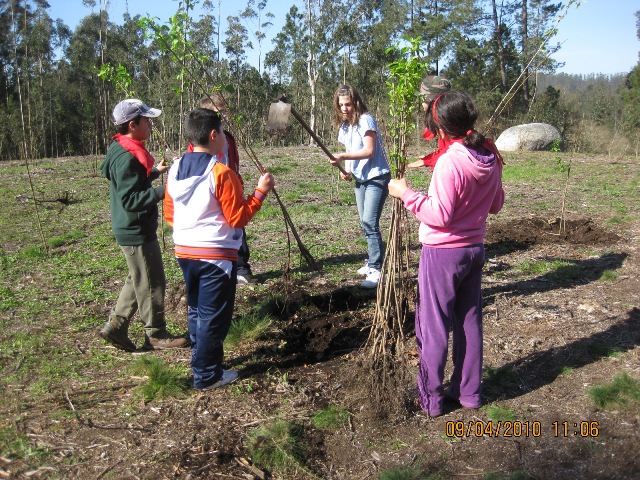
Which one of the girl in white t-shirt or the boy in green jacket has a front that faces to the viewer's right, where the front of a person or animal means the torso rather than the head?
the boy in green jacket

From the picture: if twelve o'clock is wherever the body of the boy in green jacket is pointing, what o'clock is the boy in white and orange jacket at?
The boy in white and orange jacket is roughly at 2 o'clock from the boy in green jacket.

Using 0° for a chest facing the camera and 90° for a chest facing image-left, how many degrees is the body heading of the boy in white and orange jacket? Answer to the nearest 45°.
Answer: approximately 225°

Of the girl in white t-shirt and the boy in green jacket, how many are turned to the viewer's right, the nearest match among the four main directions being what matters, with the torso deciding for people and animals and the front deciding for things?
1

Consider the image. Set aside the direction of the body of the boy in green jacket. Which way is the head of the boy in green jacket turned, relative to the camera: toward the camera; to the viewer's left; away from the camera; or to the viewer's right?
to the viewer's right

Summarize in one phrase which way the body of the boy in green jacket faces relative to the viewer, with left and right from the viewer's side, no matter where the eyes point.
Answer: facing to the right of the viewer

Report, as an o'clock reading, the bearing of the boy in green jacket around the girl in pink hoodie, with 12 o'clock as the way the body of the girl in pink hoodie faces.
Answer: The boy in green jacket is roughly at 11 o'clock from the girl in pink hoodie.

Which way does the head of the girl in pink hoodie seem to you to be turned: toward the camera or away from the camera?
away from the camera

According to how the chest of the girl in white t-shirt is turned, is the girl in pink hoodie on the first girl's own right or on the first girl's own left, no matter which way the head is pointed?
on the first girl's own left

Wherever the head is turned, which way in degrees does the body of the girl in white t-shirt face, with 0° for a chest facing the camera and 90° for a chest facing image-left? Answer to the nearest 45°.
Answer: approximately 45°
